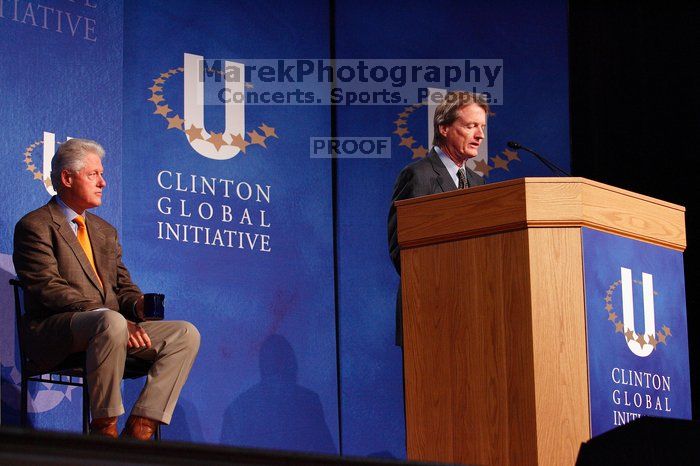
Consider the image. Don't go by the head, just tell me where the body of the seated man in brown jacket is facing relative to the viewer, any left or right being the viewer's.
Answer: facing the viewer and to the right of the viewer

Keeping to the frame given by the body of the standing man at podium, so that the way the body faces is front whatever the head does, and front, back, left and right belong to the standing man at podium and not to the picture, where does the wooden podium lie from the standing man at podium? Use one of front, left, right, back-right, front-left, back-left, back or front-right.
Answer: front-right

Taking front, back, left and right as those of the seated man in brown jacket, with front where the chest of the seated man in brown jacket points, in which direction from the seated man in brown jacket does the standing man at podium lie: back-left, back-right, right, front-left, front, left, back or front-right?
front-left

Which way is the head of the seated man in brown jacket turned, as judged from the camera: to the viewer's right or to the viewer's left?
to the viewer's right

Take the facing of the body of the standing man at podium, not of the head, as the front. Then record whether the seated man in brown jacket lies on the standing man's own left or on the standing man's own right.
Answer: on the standing man's own right

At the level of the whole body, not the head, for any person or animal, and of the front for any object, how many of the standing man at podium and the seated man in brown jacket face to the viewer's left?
0
